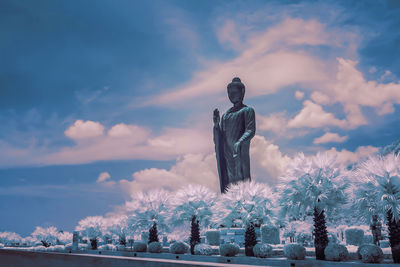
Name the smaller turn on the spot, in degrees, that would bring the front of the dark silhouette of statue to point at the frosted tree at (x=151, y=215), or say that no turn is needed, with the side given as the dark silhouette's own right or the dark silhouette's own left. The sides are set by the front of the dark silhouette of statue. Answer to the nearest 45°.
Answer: approximately 45° to the dark silhouette's own right

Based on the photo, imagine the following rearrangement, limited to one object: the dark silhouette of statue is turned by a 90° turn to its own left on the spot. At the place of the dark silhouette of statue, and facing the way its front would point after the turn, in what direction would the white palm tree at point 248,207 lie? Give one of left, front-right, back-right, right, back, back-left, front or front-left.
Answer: front-right

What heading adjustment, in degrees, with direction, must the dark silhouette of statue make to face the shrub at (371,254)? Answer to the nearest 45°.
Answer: approximately 45° to its left

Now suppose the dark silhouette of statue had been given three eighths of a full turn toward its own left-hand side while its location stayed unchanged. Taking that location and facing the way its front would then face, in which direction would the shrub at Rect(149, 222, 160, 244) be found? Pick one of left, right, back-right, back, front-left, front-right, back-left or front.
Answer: back

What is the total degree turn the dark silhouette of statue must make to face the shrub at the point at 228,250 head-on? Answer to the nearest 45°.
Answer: approximately 45° to its left

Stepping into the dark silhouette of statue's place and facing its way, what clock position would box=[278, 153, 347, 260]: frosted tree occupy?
The frosted tree is roughly at 10 o'clock from the dark silhouette of statue.

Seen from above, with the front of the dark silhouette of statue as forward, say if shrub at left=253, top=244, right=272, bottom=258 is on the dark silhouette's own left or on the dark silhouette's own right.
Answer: on the dark silhouette's own left

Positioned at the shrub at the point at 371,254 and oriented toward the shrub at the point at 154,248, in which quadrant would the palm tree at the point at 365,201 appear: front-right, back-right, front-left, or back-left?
front-right

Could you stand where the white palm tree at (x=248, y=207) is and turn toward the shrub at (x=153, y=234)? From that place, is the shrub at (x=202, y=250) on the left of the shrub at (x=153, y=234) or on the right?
left

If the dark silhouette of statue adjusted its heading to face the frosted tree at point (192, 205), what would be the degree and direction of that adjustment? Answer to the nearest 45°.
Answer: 0° — it already faces it

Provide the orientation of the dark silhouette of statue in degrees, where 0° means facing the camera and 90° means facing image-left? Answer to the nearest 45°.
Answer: approximately 45°
